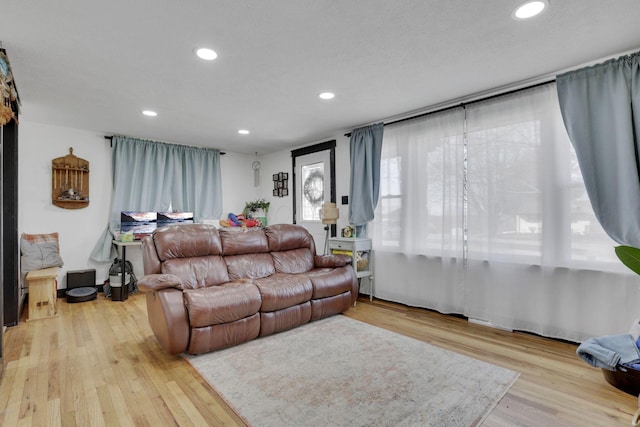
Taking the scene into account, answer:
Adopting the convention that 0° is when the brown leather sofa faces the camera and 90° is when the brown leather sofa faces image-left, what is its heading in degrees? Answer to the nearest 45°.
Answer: approximately 315°

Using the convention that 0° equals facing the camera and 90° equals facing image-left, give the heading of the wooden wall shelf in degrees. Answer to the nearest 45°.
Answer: approximately 0°

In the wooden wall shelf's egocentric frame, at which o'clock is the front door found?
The front door is roughly at 10 o'clock from the wooden wall shelf.

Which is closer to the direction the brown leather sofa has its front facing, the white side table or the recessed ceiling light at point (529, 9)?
the recessed ceiling light

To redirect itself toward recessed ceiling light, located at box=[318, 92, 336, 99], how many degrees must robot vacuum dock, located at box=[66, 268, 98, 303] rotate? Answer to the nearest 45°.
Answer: approximately 45° to its left

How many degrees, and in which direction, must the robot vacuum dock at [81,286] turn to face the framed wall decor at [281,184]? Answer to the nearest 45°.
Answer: approximately 90° to its left

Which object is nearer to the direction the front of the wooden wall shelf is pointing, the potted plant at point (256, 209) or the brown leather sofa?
the brown leather sofa

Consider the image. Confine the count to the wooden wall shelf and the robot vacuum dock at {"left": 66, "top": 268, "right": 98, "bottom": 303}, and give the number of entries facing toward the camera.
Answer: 2

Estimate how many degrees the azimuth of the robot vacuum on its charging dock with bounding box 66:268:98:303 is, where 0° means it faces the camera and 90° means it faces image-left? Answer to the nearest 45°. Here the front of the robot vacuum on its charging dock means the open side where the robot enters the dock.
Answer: approximately 0°
